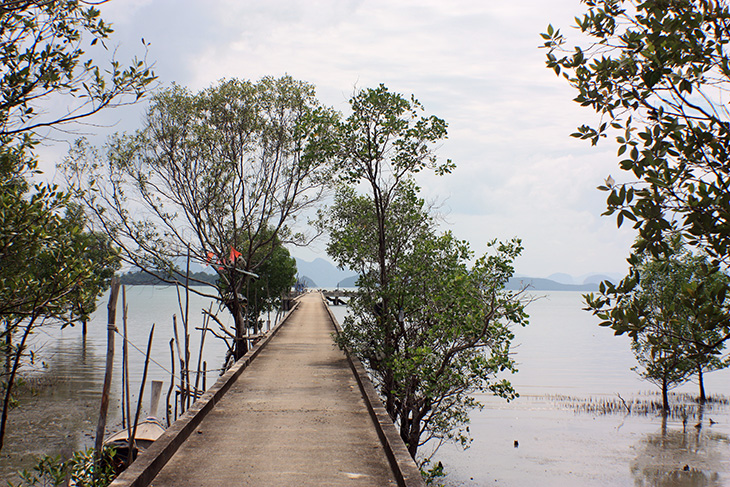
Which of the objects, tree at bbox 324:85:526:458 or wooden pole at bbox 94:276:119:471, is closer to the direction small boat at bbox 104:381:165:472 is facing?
the tree

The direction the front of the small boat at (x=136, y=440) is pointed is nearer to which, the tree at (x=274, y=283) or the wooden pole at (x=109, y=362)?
the tree

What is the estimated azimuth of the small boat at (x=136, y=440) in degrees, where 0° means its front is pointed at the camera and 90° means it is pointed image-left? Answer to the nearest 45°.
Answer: approximately 225°

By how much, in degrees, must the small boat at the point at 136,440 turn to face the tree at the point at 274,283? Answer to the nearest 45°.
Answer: approximately 45° to its left

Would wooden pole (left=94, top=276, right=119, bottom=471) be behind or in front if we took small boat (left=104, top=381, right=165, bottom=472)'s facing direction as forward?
behind

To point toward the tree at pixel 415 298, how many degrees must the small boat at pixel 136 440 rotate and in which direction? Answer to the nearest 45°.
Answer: approximately 90° to its right
